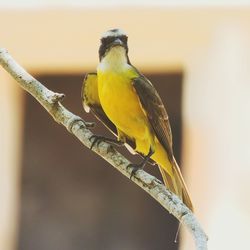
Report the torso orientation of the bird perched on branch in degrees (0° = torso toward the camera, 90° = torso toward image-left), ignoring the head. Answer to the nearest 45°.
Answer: approximately 45°
